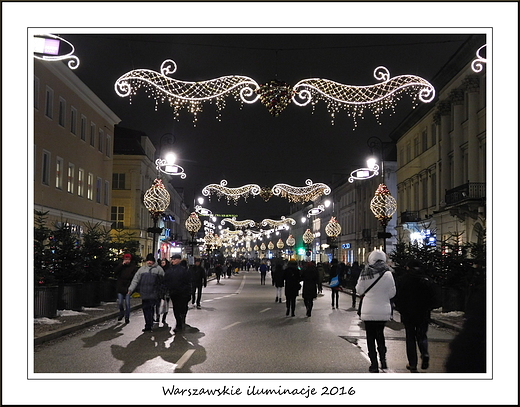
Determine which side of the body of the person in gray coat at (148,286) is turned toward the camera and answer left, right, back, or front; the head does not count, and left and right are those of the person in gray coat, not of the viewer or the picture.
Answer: front

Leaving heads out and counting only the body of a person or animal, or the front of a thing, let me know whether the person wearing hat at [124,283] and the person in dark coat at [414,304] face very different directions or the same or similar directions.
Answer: very different directions

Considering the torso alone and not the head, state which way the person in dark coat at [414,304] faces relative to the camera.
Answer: away from the camera

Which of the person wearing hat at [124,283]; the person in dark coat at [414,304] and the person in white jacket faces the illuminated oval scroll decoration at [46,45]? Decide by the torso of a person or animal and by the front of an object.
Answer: the person wearing hat

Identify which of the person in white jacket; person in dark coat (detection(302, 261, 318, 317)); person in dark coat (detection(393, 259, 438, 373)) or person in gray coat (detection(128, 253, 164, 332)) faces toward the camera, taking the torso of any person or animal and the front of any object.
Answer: person in gray coat (detection(128, 253, 164, 332))

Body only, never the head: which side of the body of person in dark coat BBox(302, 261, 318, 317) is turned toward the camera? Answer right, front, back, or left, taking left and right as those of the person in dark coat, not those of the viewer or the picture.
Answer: back

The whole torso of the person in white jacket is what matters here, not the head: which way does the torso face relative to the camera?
away from the camera

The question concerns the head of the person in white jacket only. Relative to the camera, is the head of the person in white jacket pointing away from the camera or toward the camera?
away from the camera

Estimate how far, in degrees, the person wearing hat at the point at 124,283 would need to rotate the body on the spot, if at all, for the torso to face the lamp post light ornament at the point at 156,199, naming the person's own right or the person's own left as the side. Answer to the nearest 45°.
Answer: approximately 180°

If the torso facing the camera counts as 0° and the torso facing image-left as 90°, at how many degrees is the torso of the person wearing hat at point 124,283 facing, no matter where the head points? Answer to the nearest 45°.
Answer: approximately 0°
